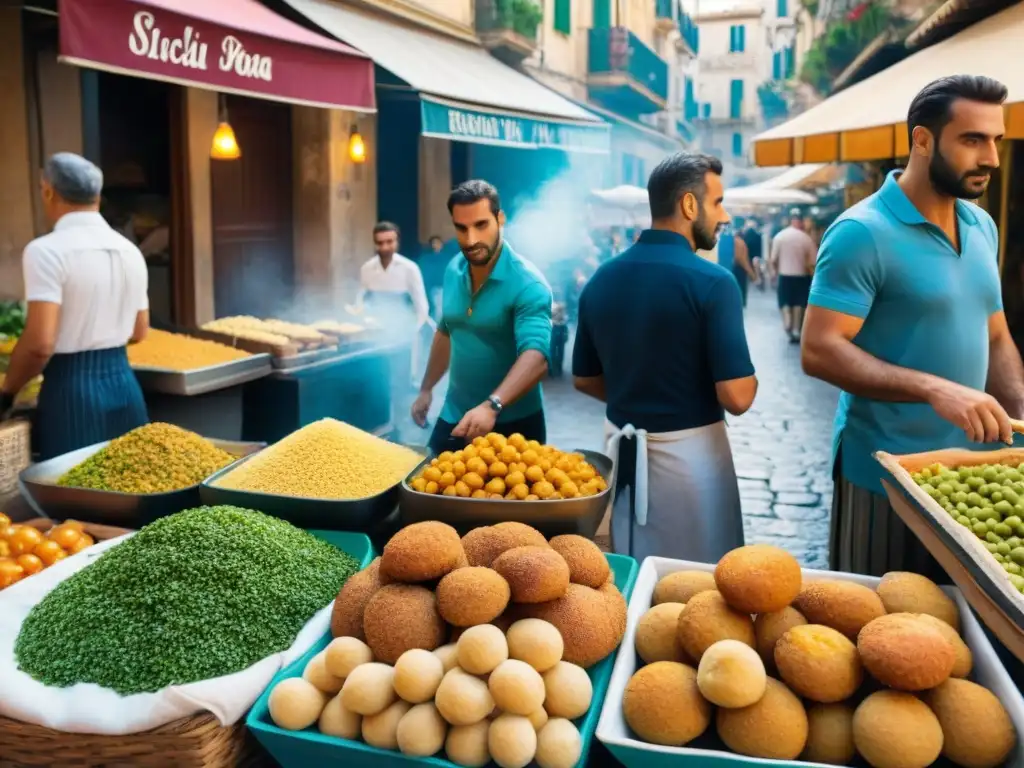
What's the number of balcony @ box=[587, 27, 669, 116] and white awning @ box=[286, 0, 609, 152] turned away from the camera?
0

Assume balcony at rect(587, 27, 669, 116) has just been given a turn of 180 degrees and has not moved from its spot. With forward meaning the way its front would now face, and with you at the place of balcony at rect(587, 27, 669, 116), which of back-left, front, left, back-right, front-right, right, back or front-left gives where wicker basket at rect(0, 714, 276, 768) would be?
back-left

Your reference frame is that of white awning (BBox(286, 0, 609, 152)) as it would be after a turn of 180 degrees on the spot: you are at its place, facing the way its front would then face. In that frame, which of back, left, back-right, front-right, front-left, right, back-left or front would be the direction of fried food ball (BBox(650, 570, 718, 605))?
back-left

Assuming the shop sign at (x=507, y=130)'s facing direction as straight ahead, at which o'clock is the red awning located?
The red awning is roughly at 2 o'clock from the shop sign.

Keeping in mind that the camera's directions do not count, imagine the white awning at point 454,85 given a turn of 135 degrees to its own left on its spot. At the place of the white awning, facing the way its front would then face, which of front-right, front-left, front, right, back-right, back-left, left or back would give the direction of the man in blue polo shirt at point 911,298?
back

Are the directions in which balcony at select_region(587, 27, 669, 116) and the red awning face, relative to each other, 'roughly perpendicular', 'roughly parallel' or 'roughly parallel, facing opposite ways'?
roughly parallel

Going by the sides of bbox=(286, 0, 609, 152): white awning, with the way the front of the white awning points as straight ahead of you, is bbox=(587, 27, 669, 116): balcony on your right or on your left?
on your left

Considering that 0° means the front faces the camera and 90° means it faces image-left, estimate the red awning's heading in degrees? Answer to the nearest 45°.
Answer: approximately 315°

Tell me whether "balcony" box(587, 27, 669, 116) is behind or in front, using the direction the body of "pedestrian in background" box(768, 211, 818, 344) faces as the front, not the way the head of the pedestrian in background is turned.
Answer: in front

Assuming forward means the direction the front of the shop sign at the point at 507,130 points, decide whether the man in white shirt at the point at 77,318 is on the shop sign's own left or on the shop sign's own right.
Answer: on the shop sign's own right

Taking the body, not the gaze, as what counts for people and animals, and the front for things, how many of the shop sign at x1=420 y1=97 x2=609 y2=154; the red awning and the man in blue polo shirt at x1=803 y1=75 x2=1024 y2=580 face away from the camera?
0

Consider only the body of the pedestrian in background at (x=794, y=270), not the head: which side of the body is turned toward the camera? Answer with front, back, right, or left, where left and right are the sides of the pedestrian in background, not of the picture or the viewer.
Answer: back

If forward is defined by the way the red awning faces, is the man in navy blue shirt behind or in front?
in front
